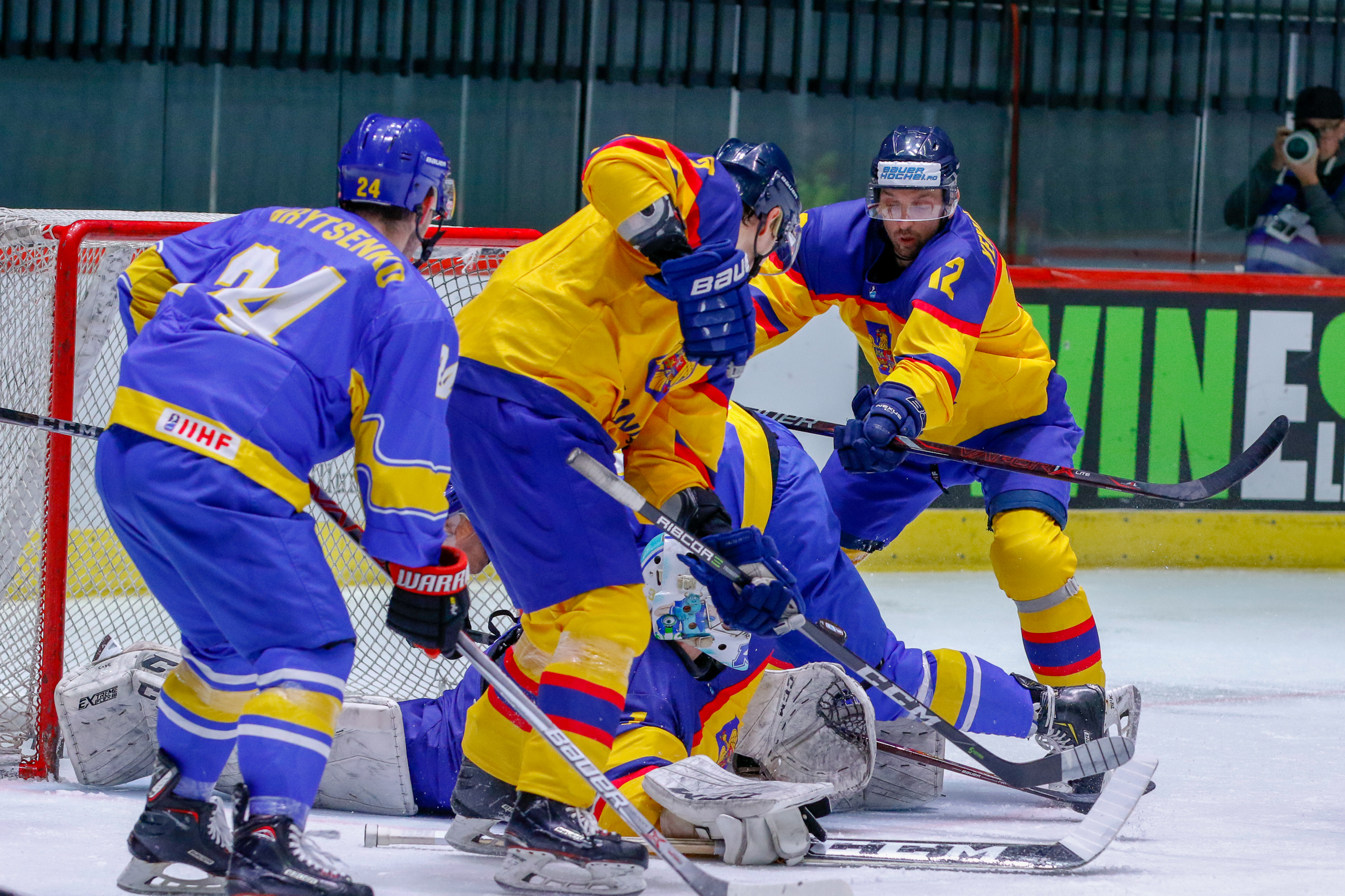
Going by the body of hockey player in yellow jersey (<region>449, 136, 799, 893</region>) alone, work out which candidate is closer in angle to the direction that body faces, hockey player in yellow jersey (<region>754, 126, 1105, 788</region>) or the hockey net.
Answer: the hockey player in yellow jersey

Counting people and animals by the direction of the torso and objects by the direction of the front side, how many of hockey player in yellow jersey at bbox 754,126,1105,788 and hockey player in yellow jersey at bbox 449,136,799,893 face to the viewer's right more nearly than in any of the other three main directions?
1

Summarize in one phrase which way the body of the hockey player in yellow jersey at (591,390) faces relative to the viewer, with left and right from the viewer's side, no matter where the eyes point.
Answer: facing to the right of the viewer

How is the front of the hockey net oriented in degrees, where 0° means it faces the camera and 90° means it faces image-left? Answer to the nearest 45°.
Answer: approximately 315°

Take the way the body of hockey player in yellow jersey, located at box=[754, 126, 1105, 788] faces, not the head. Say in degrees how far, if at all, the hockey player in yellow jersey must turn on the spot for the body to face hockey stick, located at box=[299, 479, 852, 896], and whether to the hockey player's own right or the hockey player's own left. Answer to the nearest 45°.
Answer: approximately 45° to the hockey player's own left

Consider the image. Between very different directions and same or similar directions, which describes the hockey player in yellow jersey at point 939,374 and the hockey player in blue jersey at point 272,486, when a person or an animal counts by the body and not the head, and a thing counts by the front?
very different directions

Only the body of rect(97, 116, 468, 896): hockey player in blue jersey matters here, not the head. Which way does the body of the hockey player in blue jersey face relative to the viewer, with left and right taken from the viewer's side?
facing away from the viewer and to the right of the viewer

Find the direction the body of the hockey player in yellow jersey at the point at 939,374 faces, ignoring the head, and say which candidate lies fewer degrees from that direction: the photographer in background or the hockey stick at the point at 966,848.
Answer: the hockey stick

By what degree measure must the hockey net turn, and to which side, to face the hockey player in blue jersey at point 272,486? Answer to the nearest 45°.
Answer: approximately 45° to its right
